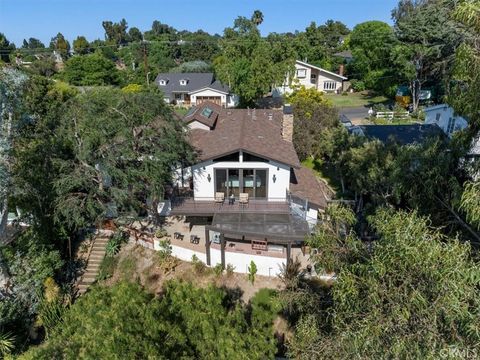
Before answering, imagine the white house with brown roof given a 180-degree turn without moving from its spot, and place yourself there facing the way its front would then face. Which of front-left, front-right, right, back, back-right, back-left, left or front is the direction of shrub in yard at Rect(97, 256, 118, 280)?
left

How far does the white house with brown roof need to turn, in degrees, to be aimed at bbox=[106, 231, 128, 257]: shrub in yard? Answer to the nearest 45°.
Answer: approximately 90° to its right

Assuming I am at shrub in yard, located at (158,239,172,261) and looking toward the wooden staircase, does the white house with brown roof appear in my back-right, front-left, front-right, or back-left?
back-right

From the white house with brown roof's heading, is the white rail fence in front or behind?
behind

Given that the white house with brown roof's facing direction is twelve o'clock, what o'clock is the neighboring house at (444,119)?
The neighboring house is roughly at 8 o'clock from the white house with brown roof.

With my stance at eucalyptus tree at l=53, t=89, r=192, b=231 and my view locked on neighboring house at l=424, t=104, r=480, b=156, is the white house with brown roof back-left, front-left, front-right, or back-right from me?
front-right

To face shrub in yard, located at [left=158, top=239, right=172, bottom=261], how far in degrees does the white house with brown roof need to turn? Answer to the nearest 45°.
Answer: approximately 90° to its right

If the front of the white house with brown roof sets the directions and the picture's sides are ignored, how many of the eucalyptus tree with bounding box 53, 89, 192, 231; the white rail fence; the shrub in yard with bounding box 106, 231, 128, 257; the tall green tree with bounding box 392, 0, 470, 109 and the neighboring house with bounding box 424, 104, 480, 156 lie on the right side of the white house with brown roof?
2

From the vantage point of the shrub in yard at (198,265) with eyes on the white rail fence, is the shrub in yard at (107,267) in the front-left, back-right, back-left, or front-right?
back-left

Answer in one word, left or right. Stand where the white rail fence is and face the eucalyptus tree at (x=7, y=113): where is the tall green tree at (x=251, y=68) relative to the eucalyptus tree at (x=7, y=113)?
right
